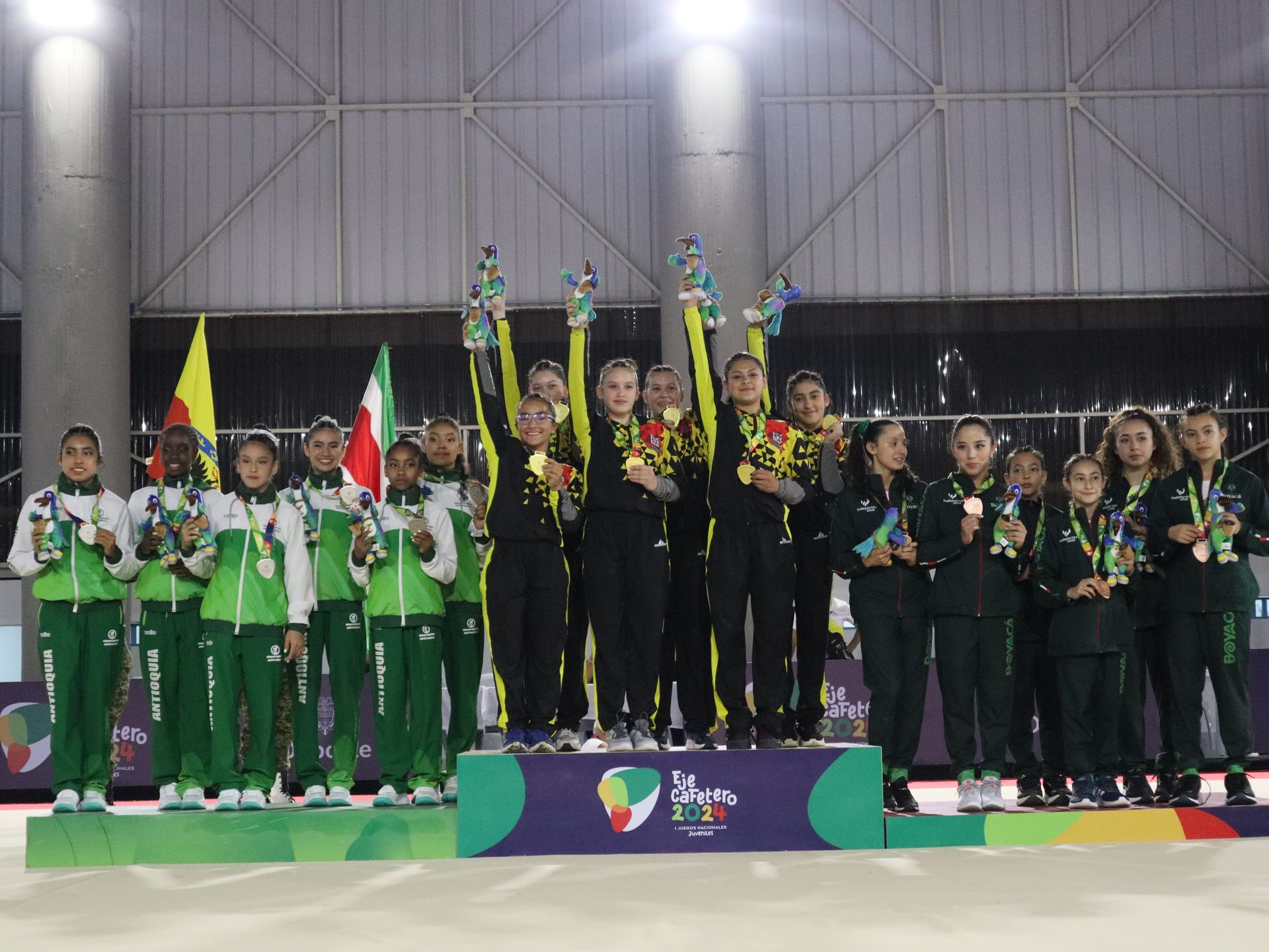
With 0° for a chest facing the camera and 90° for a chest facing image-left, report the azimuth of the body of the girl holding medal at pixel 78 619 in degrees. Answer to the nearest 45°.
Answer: approximately 0°

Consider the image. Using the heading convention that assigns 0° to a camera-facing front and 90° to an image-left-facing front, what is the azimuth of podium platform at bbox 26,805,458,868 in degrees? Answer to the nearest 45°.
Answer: approximately 0°

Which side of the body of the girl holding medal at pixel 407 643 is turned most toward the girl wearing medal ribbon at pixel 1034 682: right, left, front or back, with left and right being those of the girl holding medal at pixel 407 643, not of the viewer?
left
